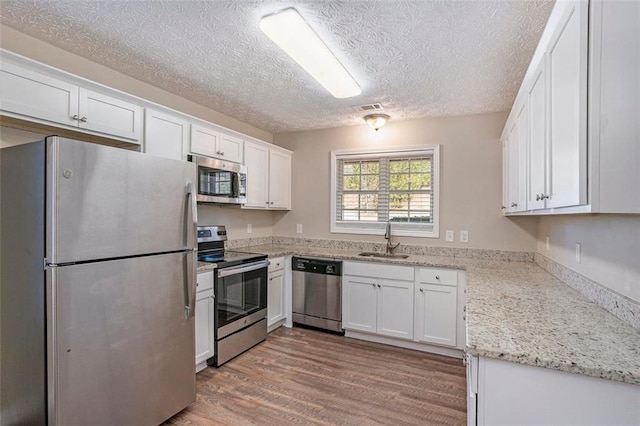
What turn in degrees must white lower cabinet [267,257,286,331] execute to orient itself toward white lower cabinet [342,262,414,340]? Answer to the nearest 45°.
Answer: approximately 45° to its left

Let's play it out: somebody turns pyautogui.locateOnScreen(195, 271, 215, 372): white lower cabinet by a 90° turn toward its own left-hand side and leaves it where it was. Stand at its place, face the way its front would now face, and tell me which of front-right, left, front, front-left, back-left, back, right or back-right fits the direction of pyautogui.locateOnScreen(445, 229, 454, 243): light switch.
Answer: front-right

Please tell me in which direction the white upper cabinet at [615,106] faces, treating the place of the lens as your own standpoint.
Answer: facing to the left of the viewer

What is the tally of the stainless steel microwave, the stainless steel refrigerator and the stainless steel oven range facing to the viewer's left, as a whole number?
0

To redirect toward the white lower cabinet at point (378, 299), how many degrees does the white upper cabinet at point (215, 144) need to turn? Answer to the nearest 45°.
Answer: approximately 45° to its left

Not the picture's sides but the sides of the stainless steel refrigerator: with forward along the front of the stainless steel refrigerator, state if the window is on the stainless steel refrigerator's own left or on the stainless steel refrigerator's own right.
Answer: on the stainless steel refrigerator's own left

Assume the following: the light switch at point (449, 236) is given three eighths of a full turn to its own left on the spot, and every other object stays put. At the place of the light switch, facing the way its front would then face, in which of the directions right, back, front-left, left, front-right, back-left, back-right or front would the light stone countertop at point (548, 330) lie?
back-right

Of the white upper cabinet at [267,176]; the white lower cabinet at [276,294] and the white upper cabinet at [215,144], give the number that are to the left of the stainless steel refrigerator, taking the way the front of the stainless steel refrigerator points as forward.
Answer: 3

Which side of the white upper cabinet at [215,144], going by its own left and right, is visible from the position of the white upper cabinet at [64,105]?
right

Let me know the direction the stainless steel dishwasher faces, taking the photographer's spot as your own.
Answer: facing the viewer and to the left of the viewer

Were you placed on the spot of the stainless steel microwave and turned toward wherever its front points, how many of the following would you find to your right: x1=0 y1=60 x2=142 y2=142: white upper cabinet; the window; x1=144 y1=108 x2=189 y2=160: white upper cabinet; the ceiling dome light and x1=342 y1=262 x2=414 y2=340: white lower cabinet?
2

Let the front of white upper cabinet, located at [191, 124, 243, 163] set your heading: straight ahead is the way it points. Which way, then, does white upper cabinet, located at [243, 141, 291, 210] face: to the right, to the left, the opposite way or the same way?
the same way

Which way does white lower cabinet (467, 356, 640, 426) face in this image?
to the viewer's left

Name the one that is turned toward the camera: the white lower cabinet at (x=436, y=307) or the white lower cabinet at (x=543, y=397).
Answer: the white lower cabinet at (x=436, y=307)

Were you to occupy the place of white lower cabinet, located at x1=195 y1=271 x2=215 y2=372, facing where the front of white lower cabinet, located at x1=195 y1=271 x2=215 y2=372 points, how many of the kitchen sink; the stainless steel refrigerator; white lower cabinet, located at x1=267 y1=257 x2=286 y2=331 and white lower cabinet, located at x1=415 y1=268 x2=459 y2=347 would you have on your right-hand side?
1

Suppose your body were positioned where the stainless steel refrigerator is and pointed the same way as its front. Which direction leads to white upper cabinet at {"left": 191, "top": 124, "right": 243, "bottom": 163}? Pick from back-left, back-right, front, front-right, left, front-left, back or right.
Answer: left

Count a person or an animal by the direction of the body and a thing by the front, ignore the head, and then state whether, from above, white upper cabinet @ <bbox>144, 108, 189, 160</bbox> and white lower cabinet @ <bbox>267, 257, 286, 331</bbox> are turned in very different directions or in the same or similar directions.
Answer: same or similar directions

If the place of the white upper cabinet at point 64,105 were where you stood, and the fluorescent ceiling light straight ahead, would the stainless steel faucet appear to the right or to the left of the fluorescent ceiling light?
left

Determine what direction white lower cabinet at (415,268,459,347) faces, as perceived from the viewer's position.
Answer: facing the viewer

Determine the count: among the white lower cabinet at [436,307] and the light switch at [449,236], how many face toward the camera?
2

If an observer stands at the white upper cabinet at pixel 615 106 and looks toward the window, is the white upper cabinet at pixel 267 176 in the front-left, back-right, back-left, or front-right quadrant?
front-left
